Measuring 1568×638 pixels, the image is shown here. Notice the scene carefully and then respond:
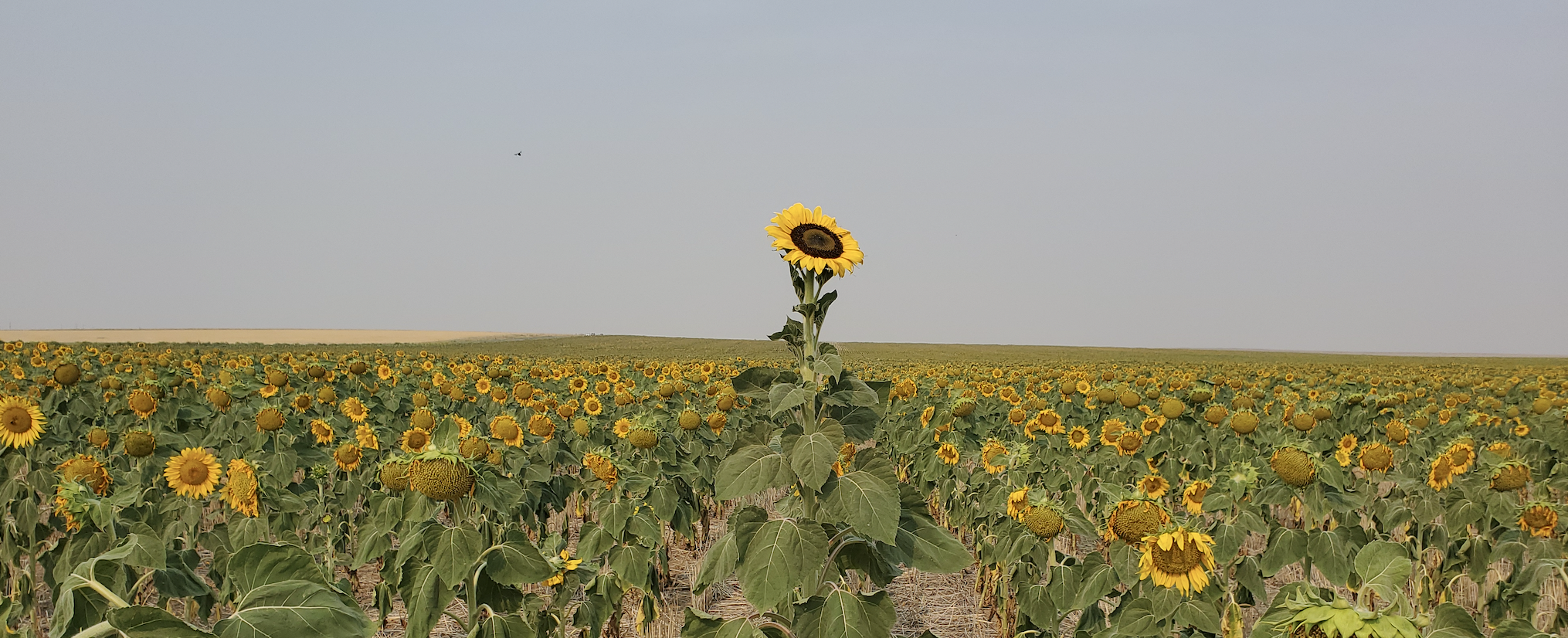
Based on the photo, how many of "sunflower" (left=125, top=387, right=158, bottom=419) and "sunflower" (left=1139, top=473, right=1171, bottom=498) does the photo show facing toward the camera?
2

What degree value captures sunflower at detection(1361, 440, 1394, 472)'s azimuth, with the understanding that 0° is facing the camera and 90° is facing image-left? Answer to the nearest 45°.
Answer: approximately 0°

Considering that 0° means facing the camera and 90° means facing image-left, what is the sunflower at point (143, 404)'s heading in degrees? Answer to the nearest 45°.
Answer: approximately 0°

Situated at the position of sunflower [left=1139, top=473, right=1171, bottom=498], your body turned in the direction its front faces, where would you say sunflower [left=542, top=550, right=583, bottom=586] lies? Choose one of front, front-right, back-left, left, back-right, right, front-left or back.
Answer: front-right

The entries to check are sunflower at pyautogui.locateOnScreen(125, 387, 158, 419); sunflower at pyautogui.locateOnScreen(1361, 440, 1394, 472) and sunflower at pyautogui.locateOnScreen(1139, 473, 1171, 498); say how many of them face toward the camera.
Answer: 3

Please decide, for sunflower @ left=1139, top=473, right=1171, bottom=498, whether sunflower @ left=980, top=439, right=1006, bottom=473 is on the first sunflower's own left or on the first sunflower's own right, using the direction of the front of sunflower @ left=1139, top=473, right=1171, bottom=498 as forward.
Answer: on the first sunflower's own right

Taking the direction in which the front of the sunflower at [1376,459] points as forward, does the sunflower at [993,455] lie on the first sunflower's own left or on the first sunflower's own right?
on the first sunflower's own right

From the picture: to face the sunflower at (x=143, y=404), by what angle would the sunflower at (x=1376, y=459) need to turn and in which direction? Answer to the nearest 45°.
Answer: approximately 45° to its right

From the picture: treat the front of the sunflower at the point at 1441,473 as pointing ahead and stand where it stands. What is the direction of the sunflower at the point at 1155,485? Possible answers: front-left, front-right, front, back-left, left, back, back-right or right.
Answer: right
